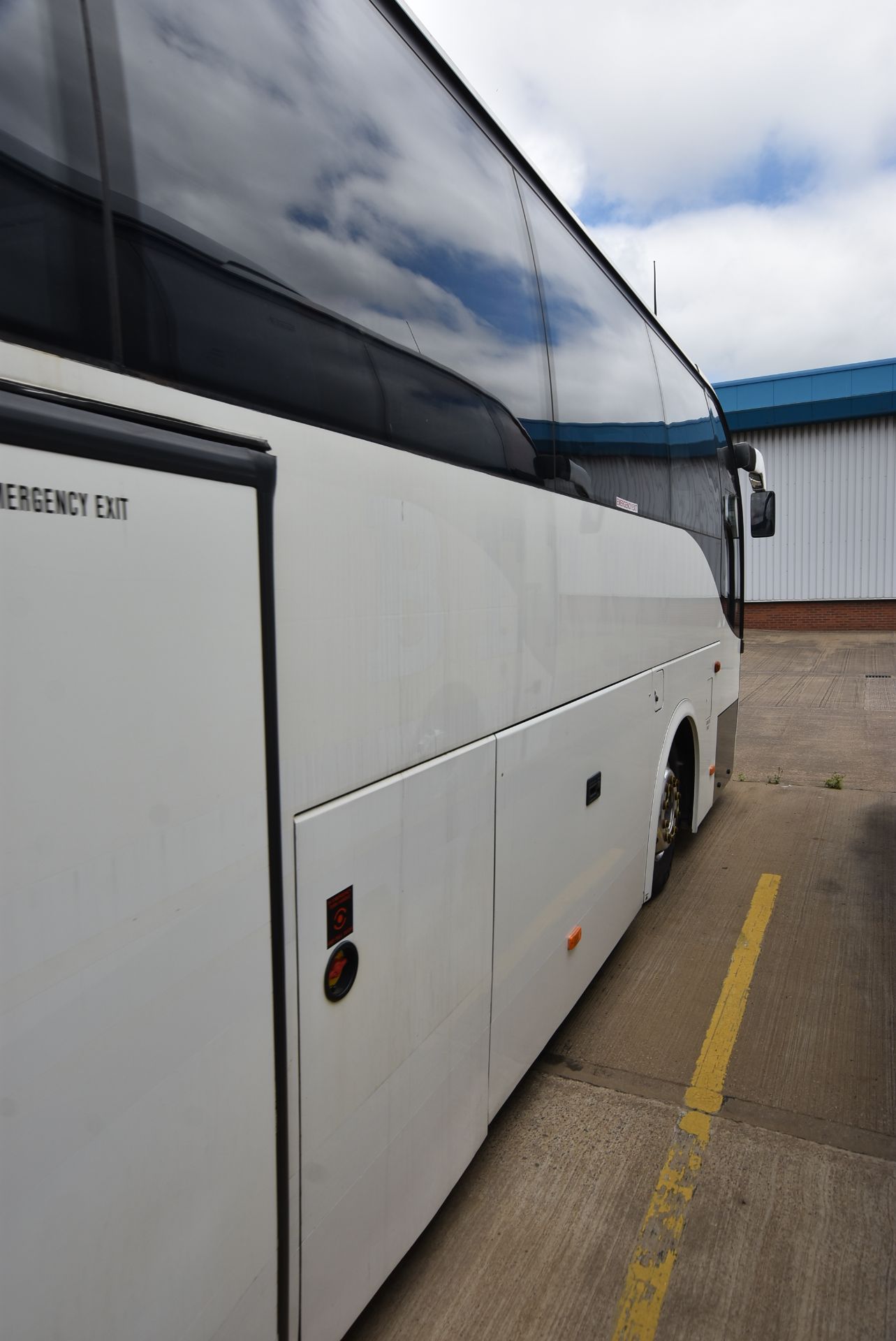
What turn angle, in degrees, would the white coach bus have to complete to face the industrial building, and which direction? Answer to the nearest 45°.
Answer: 0° — it already faces it

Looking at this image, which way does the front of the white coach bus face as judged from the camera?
facing away from the viewer and to the right of the viewer
